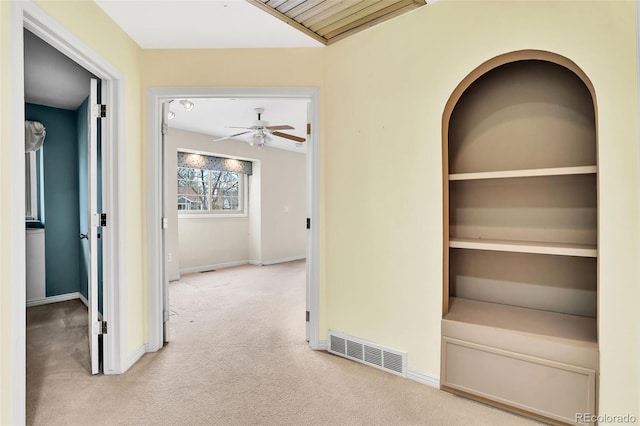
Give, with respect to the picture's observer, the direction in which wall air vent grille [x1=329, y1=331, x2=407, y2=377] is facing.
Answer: facing the viewer and to the left of the viewer

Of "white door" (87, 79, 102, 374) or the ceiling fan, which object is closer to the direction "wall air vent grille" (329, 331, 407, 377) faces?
the white door

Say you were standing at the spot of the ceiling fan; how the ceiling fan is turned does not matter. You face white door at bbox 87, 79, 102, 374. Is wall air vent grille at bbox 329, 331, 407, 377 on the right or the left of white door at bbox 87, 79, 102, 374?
left

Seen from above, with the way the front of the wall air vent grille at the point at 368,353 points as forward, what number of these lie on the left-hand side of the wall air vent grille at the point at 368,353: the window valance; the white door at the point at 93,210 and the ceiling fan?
0

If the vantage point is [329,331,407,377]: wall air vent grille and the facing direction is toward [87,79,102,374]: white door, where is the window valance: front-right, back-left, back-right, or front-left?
front-right

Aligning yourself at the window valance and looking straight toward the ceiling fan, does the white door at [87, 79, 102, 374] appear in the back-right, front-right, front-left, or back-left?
front-right

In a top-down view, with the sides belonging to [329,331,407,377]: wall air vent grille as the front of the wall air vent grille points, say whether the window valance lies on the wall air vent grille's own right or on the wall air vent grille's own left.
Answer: on the wall air vent grille's own right

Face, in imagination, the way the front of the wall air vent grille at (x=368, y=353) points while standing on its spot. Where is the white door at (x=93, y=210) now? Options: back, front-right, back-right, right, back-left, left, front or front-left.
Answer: front-right

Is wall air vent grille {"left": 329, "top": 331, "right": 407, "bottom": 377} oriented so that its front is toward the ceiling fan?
no

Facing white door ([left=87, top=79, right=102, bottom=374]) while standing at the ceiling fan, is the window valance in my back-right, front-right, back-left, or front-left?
back-right
